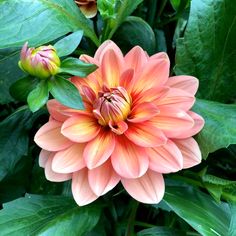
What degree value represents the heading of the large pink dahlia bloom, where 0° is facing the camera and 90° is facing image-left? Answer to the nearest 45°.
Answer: approximately 0°
